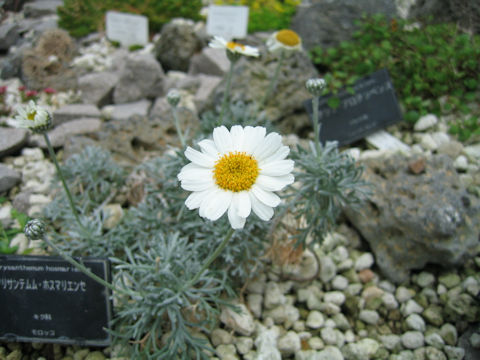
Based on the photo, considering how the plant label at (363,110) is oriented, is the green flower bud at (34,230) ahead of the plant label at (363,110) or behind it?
ahead

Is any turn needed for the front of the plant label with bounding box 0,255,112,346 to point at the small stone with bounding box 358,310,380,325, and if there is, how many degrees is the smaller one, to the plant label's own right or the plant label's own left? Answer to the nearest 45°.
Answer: approximately 90° to the plant label's own left

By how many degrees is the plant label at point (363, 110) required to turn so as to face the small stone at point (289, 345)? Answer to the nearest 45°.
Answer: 0° — it already faces it

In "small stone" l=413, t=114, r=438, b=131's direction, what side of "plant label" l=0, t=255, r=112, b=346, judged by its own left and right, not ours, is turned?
left

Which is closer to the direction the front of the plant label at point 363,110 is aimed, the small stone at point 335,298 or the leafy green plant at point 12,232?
the small stone

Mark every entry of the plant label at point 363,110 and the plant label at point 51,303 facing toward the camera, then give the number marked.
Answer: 2

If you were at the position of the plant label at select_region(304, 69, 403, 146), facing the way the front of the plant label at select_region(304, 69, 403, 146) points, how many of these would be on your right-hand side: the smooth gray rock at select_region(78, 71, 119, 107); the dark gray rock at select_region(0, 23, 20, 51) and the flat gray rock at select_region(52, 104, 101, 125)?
3

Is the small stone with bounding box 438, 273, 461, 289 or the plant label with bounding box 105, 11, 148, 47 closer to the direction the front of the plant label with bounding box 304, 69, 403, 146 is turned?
the small stone

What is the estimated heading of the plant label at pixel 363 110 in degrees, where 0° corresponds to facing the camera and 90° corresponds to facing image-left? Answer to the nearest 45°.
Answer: approximately 0°

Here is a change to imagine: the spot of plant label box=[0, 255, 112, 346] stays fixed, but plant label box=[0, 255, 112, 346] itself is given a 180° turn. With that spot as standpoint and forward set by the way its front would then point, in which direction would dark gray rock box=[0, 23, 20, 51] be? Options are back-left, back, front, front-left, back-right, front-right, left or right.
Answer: front

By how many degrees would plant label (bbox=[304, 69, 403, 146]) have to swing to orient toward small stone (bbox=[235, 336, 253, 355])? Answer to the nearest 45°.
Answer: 0° — it already faces it

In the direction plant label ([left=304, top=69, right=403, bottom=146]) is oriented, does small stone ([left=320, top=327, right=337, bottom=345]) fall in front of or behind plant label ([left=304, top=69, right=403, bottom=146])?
in front
